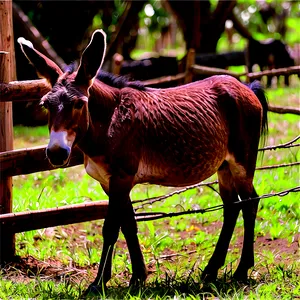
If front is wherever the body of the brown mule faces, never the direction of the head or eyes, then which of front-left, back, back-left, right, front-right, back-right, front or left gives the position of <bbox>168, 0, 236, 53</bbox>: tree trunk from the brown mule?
back-right

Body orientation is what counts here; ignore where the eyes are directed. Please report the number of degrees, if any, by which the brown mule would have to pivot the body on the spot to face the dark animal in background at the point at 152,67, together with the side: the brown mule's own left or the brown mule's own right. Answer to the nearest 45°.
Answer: approximately 135° to the brown mule's own right

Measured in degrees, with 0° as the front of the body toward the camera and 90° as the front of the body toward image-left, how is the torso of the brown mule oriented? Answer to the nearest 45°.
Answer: approximately 45°

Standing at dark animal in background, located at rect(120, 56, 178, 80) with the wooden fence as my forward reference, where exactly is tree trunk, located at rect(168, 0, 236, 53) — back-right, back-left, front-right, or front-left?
back-left

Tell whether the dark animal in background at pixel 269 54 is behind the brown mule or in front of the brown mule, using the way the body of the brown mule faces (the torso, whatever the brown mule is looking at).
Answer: behind
